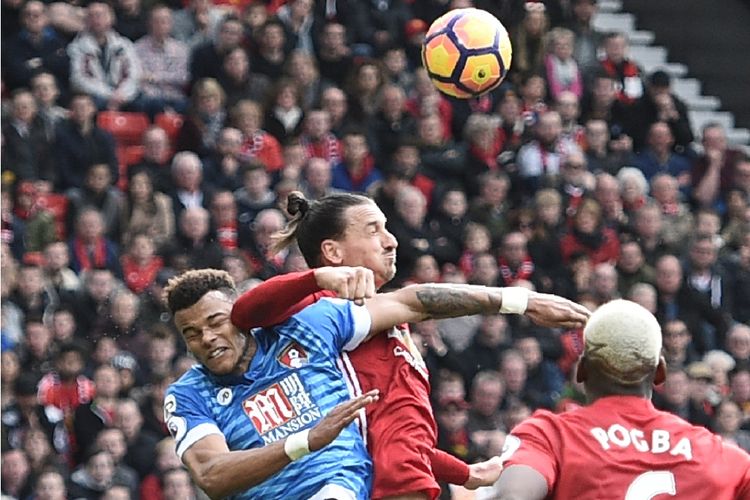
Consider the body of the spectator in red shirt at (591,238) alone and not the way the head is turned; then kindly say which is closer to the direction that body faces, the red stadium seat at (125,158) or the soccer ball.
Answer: the soccer ball

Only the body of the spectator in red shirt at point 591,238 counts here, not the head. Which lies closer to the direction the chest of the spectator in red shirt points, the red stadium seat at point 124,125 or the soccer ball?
the soccer ball

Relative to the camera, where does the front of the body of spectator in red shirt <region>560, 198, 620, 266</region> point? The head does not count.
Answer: toward the camera

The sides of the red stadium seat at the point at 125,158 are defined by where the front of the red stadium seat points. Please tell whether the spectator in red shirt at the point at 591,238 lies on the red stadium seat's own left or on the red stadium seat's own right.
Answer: on the red stadium seat's own left

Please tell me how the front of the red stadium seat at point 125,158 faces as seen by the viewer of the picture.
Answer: facing the viewer

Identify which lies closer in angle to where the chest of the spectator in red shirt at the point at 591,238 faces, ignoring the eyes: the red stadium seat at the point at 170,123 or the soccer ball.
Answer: the soccer ball

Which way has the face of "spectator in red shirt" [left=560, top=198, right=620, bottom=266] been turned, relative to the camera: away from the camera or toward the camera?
toward the camera

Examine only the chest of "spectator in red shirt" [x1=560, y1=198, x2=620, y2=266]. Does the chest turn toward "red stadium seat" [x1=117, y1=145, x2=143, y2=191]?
no

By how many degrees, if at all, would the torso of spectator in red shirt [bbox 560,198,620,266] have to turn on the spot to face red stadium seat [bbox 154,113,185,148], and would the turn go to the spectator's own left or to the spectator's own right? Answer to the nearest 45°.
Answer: approximately 90° to the spectator's own right

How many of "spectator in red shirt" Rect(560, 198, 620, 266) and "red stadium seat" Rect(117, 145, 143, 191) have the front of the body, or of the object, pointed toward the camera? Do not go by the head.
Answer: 2
